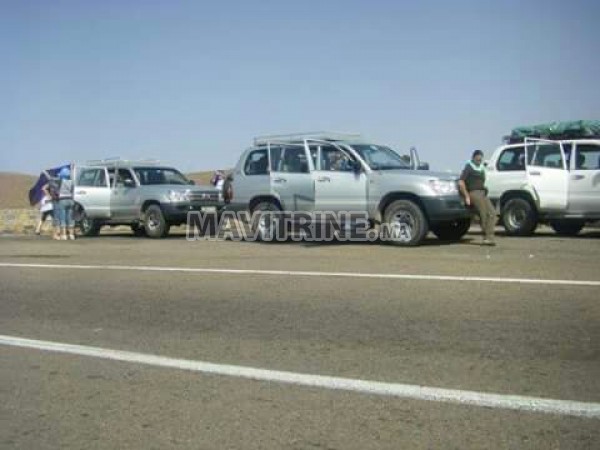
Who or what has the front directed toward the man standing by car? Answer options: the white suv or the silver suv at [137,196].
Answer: the silver suv

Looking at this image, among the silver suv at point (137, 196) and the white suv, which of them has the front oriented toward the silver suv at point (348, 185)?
the silver suv at point (137, 196)

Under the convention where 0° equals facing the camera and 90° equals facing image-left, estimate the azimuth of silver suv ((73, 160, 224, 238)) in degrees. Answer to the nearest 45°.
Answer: approximately 315°

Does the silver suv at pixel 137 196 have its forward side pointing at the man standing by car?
yes

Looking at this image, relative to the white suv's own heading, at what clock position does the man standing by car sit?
The man standing by car is roughly at 4 o'clock from the white suv.

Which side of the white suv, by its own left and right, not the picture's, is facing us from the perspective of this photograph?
right

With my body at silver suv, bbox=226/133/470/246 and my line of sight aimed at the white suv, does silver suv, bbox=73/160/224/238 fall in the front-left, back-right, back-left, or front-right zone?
back-left

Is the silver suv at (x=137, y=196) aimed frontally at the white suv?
yes

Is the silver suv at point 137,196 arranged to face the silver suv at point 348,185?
yes

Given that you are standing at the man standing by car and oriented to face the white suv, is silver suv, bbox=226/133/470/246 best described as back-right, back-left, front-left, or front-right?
back-left

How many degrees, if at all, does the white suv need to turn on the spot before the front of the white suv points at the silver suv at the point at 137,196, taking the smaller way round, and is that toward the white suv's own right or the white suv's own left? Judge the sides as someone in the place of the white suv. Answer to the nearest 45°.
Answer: approximately 180°
